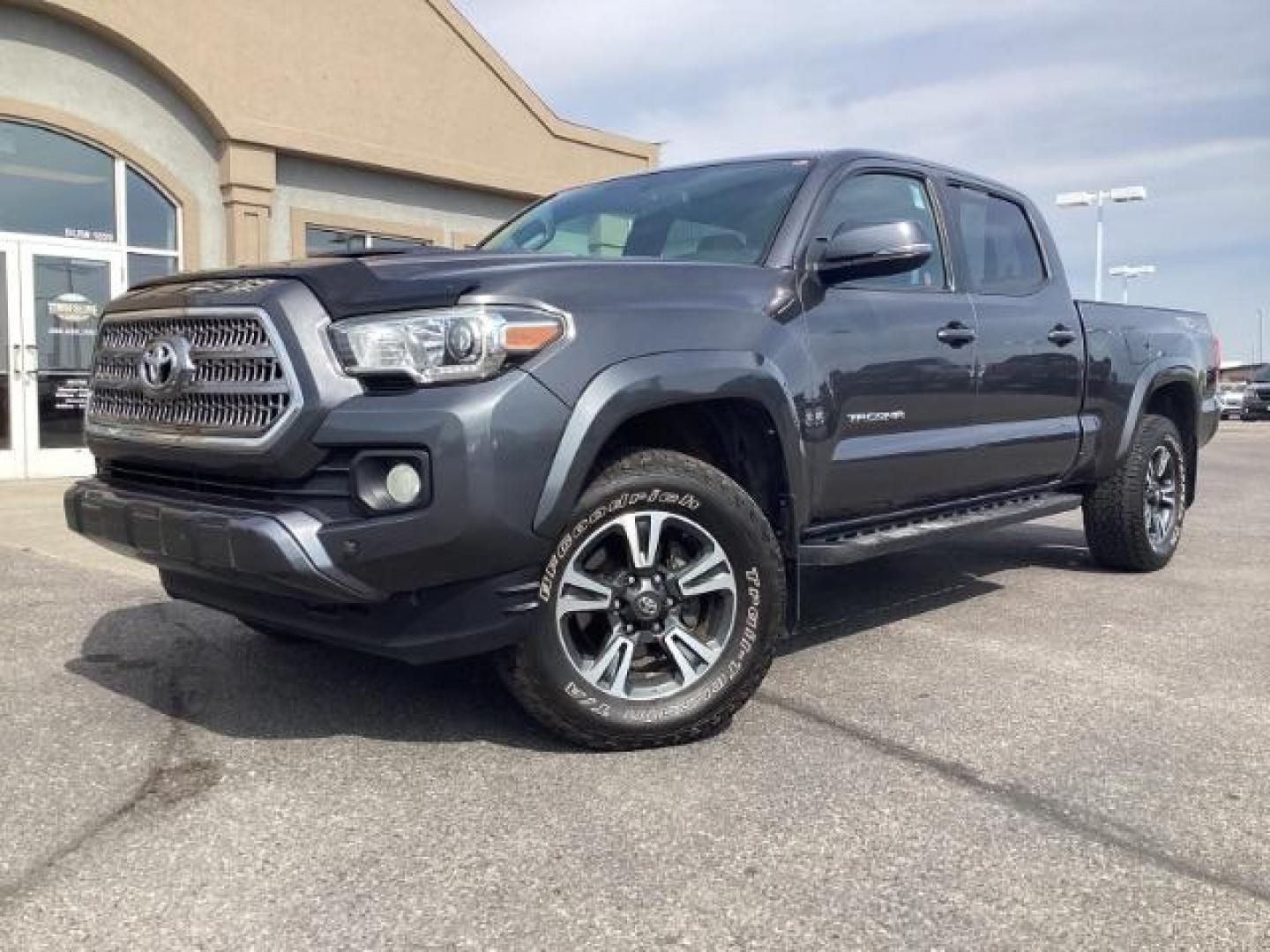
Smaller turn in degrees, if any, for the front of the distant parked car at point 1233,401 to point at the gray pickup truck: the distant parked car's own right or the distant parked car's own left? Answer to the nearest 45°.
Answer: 0° — it already faces it

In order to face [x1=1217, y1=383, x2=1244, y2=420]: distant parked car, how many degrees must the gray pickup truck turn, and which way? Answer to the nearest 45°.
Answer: approximately 180°

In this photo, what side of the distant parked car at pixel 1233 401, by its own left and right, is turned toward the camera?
front

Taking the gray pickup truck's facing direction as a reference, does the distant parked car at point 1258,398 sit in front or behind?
behind

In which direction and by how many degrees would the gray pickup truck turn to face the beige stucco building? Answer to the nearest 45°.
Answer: approximately 90° to its right

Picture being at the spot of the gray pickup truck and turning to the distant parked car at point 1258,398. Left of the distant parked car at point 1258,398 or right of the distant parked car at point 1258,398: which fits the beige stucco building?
left

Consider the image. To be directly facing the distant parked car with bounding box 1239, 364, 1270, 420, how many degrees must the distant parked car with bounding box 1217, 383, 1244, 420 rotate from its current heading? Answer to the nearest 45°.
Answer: approximately 45° to its left

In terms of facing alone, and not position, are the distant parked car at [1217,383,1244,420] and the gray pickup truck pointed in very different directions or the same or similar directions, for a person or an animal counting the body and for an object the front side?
same or similar directions

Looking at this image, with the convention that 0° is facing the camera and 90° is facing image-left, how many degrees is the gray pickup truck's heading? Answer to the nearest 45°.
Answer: approximately 45°

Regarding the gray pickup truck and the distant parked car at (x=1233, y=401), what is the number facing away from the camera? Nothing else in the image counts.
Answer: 0
